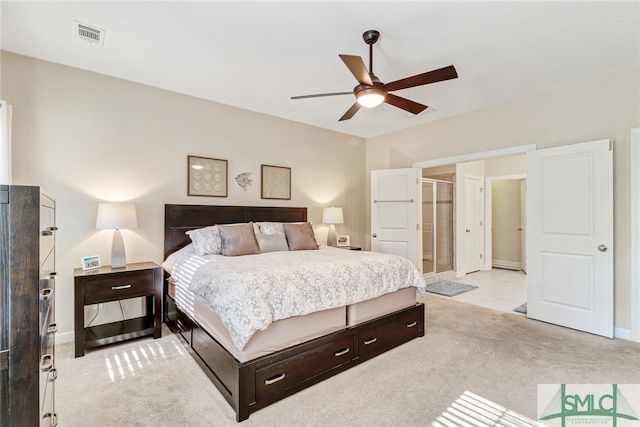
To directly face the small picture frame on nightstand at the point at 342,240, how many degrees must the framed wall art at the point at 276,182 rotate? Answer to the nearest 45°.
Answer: approximately 45° to its left

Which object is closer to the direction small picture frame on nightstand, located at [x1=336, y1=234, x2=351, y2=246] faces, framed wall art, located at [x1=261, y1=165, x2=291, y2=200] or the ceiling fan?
the ceiling fan

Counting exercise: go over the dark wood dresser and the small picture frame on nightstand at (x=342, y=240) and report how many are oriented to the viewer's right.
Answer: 1

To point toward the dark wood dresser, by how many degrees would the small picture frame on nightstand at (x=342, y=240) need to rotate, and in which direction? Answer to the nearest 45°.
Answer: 0° — it already faces it

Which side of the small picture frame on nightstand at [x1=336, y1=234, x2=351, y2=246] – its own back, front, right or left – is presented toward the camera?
front

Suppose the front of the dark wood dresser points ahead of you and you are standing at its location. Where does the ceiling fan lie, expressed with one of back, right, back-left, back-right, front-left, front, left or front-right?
front

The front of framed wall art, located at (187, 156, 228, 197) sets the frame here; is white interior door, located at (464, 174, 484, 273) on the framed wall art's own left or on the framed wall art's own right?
on the framed wall art's own left

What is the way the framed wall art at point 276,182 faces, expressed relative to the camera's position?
facing the viewer and to the right of the viewer

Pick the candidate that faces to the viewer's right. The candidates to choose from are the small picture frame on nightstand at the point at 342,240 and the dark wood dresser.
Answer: the dark wood dresser

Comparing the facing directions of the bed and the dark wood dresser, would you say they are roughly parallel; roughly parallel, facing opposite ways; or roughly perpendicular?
roughly perpendicular

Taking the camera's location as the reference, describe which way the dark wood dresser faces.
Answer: facing to the right of the viewer

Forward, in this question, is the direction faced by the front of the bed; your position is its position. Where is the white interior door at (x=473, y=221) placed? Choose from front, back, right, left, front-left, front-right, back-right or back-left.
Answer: left

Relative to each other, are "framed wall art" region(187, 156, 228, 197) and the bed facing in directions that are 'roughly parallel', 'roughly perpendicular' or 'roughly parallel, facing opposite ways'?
roughly parallel

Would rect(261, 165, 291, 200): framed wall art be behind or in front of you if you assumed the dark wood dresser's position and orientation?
in front

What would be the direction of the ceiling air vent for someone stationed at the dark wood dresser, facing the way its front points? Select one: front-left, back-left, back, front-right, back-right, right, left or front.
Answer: left

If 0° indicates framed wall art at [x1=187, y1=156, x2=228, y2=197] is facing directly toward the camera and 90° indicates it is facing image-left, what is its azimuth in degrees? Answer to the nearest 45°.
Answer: approximately 315°
